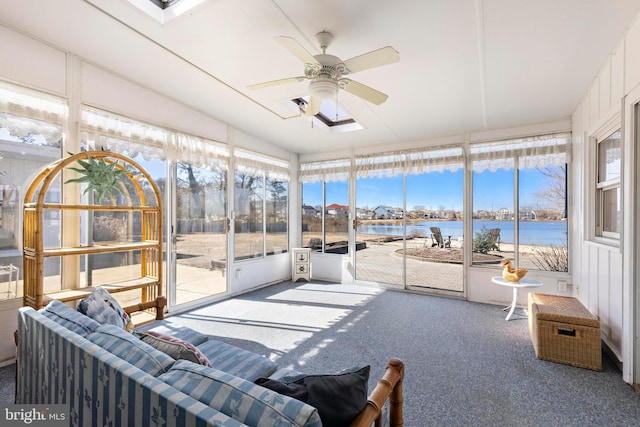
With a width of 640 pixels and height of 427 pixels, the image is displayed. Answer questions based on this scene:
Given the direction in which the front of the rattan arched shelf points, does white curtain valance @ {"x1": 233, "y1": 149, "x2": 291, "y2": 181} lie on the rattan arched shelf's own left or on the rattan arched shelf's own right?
on the rattan arched shelf's own left

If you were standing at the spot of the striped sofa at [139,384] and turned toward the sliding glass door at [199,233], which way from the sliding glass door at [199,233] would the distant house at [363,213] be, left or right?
right

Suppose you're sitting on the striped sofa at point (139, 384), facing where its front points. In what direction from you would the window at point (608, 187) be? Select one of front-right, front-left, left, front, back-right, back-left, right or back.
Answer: front-right

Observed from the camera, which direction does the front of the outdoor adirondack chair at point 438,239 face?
facing away from the viewer and to the right of the viewer

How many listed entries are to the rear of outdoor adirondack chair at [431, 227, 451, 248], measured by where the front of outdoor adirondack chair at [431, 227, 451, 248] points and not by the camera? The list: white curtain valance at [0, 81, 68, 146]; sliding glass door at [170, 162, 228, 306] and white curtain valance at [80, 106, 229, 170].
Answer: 3

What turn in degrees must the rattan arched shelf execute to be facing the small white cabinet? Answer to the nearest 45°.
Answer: approximately 45° to its left

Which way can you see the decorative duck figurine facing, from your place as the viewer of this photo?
facing to the left of the viewer

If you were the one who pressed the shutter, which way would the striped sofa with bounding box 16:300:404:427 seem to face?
facing away from the viewer and to the right of the viewer

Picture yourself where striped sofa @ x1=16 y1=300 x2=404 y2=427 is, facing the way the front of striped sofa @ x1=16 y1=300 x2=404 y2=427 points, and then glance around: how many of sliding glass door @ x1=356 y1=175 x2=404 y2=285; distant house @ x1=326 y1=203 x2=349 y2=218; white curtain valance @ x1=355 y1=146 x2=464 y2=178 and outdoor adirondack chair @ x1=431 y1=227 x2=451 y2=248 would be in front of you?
4

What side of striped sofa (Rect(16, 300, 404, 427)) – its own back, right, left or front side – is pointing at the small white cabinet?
front

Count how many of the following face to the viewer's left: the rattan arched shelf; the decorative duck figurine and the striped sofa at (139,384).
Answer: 1

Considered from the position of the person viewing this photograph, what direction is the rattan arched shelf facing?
facing the viewer and to the right of the viewer

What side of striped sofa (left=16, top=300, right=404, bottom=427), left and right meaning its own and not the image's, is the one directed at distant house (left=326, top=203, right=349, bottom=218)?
front
